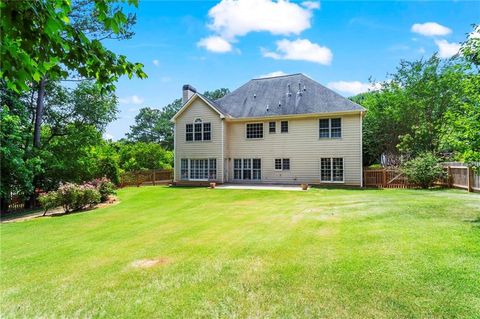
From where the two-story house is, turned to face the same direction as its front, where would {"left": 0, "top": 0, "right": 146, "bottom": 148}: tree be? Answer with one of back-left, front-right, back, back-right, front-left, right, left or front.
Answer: back

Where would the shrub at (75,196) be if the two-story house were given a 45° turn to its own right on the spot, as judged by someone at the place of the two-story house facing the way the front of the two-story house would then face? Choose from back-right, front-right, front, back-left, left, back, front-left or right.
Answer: back

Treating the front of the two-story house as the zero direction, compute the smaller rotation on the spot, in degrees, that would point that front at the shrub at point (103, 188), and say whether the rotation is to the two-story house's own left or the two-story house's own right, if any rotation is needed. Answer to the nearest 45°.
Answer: approximately 135° to the two-story house's own left

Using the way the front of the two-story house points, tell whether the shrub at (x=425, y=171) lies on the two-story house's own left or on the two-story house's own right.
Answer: on the two-story house's own right

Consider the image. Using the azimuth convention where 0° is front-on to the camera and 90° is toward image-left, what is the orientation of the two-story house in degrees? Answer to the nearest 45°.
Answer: approximately 180°

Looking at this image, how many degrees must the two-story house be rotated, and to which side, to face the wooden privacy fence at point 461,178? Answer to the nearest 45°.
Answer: approximately 135° to its right

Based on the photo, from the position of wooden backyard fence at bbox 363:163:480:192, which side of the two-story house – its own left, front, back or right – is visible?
right

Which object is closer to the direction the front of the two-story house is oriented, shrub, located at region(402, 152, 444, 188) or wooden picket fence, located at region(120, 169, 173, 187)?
the wooden picket fence

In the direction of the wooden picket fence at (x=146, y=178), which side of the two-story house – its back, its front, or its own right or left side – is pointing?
left
